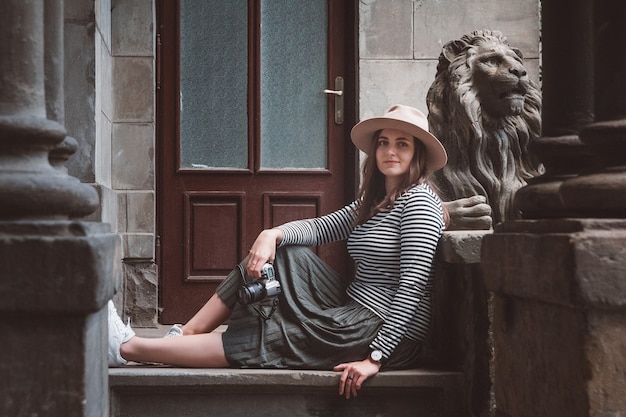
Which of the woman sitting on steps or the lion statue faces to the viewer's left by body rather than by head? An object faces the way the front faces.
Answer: the woman sitting on steps

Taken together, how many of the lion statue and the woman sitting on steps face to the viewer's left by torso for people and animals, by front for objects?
1

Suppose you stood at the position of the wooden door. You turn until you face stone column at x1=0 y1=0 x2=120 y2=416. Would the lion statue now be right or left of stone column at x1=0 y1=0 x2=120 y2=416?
left

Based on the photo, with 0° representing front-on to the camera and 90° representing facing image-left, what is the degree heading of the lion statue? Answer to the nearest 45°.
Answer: approximately 315°

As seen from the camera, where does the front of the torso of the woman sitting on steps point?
to the viewer's left

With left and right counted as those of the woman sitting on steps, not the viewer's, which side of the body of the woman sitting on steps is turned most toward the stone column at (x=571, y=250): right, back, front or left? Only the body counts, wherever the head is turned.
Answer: left

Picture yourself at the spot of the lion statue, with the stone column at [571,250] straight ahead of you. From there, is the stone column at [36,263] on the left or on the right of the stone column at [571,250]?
right

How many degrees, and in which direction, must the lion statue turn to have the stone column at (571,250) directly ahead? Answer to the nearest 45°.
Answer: approximately 45° to its right
